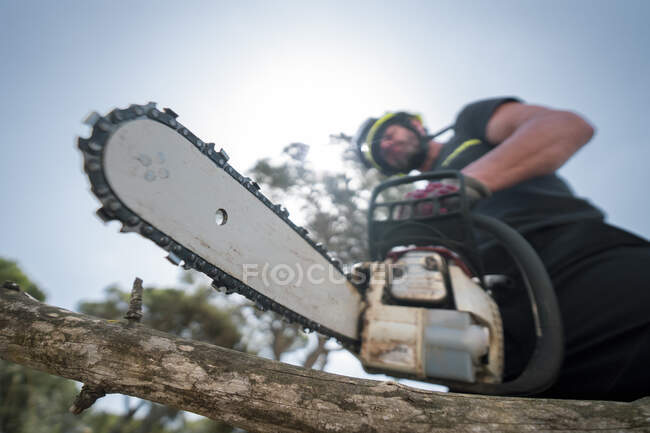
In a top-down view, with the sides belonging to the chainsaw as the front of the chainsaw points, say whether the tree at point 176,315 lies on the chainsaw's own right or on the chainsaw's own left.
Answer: on the chainsaw's own right

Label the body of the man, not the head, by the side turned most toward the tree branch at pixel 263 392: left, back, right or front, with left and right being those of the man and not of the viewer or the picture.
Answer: front

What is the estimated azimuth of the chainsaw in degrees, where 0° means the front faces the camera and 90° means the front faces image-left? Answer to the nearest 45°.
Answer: approximately 45°
